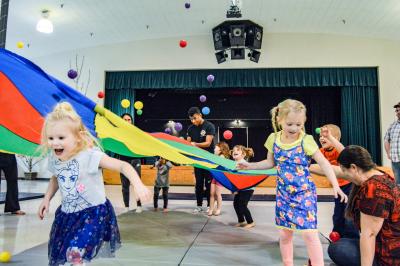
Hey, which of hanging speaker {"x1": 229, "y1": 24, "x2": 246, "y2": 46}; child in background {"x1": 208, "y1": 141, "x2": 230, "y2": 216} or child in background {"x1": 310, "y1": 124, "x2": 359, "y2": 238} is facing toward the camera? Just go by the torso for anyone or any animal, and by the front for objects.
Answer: the hanging speaker

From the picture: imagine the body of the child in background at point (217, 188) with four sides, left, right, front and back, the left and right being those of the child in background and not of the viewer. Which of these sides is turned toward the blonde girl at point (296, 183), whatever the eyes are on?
left

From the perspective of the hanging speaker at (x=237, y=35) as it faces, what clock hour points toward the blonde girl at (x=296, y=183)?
The blonde girl is roughly at 12 o'clock from the hanging speaker.

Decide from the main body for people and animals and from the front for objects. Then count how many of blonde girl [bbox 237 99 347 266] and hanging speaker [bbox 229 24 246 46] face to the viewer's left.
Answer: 0

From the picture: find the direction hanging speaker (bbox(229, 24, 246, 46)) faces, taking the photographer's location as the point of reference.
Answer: facing the viewer

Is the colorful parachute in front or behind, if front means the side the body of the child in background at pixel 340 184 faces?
in front

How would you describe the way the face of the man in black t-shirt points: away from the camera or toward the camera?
toward the camera

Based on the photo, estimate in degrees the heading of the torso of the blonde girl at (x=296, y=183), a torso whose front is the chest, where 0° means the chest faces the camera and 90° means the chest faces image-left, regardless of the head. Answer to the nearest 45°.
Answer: approximately 0°
